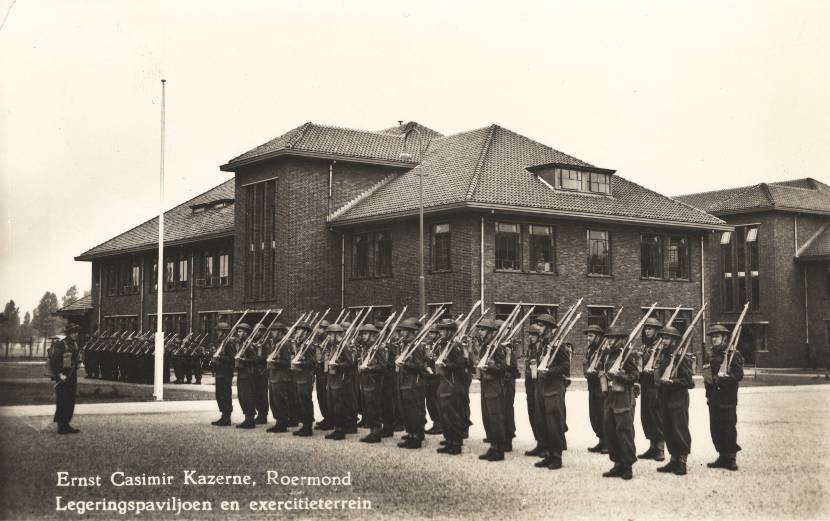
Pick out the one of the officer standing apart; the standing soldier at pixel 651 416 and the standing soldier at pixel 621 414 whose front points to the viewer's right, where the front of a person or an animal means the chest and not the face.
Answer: the officer standing apart

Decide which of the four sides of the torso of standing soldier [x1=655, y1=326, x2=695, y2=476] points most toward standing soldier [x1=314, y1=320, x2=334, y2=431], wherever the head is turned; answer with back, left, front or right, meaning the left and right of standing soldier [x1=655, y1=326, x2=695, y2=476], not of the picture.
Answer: right

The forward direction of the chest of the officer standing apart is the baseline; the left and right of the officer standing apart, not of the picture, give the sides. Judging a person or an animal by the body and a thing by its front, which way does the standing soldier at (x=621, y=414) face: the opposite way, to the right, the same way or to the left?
the opposite way

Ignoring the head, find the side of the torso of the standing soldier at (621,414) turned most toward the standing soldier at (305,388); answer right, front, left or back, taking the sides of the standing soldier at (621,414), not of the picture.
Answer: right

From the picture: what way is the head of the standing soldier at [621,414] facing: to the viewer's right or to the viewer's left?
to the viewer's left

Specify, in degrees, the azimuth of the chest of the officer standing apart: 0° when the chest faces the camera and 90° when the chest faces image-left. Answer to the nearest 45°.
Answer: approximately 270°

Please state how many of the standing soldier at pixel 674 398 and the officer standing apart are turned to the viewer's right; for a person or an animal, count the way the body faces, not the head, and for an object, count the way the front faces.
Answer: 1

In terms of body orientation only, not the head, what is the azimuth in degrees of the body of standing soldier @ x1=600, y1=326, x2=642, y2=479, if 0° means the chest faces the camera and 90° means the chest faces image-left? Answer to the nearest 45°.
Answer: approximately 45°

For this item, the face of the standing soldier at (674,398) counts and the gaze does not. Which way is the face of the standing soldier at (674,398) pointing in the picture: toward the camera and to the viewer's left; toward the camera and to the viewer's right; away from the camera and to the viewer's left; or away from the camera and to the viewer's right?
toward the camera and to the viewer's left

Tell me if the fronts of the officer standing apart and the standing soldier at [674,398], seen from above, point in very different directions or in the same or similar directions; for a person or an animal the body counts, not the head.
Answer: very different directions

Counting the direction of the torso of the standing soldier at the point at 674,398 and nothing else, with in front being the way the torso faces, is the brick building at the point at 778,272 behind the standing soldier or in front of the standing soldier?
behind

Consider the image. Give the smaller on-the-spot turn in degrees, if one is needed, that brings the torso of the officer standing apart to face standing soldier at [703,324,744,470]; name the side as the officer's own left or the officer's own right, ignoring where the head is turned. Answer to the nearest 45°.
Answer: approximately 45° to the officer's own right

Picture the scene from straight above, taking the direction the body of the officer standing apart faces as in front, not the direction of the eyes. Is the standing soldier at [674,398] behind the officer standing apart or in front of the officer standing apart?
in front
